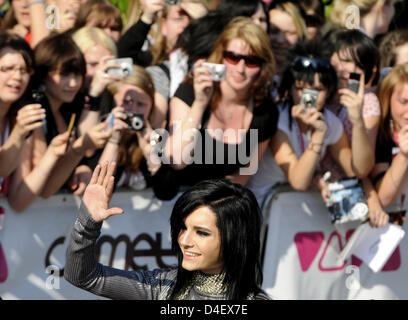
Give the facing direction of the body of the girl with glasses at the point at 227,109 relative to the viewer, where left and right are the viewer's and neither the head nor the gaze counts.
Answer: facing the viewer

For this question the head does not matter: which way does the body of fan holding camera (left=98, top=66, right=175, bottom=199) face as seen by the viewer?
toward the camera

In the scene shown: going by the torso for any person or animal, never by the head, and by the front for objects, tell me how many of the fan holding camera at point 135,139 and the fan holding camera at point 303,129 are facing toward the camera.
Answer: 2

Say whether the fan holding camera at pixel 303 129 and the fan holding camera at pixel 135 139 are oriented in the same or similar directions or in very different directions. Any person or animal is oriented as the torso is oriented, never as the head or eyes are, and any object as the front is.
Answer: same or similar directions

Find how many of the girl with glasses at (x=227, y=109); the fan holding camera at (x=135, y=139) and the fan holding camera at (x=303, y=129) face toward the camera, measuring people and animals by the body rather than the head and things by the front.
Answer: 3

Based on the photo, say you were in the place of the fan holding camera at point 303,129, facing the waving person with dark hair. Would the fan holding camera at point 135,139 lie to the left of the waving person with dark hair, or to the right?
right

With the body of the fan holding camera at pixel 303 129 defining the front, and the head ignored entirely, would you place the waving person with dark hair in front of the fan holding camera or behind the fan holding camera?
in front

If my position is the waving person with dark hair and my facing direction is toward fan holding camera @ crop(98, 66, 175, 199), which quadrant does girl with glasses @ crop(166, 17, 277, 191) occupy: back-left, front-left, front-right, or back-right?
front-right

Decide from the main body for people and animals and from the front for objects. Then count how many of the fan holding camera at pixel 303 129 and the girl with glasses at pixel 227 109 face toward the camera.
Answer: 2

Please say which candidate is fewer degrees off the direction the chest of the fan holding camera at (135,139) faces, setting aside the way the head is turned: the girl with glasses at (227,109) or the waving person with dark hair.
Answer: the waving person with dark hair

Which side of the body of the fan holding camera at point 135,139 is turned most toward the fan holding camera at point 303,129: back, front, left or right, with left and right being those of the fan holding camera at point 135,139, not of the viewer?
left

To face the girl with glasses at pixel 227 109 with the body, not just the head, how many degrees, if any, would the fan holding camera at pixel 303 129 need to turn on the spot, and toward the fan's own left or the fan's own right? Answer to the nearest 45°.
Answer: approximately 45° to the fan's own right

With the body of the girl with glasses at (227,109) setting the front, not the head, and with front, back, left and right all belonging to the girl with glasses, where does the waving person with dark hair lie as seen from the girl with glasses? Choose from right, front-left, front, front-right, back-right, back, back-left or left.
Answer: front

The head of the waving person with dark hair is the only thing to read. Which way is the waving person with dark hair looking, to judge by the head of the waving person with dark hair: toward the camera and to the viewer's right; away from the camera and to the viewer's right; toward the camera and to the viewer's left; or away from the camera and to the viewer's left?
toward the camera and to the viewer's left

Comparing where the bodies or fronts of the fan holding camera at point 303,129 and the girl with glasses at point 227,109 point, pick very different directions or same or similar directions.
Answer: same or similar directions
